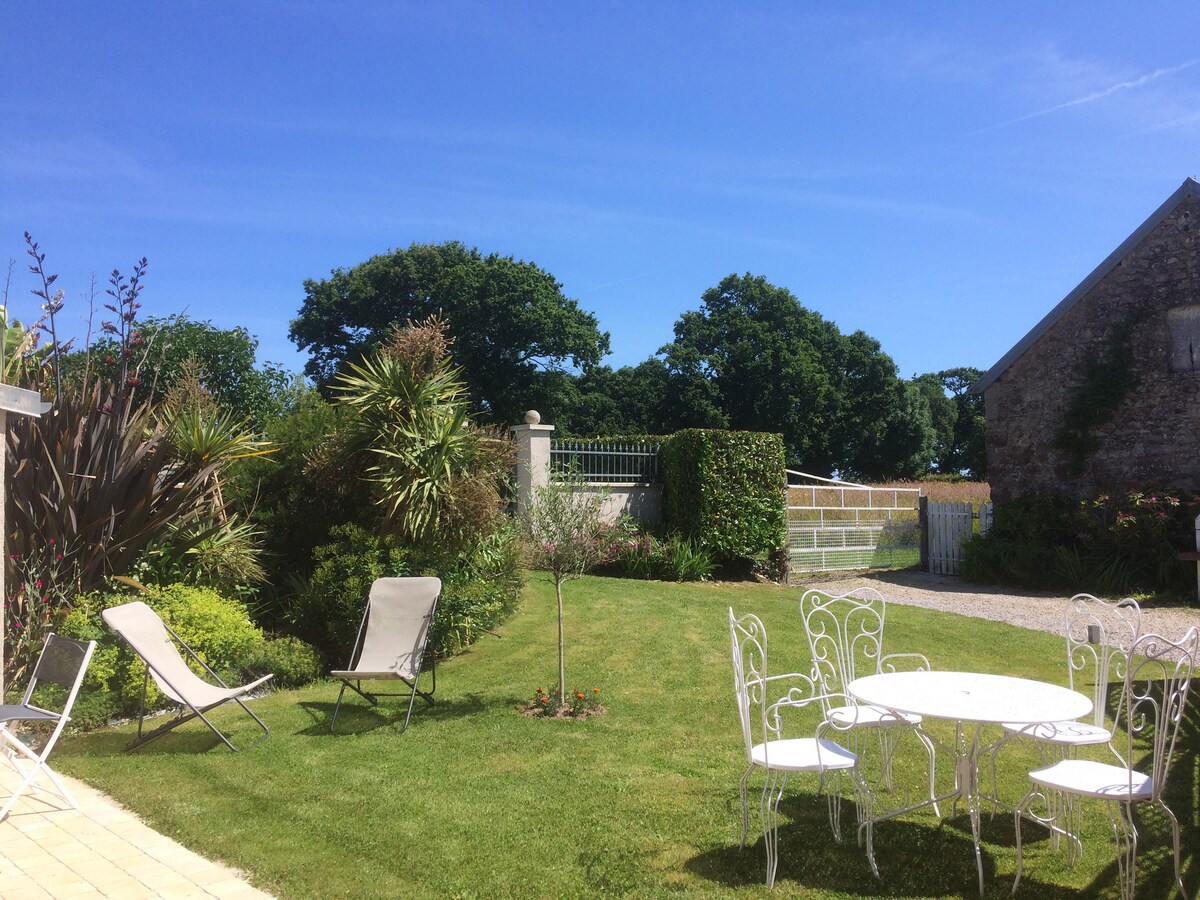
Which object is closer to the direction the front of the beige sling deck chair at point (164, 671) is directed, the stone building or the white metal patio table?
the white metal patio table

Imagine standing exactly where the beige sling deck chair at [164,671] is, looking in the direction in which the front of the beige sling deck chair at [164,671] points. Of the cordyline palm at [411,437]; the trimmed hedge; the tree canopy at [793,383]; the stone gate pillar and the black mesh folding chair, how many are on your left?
4

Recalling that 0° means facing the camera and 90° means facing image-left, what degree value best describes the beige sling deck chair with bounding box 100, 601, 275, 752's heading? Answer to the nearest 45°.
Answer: approximately 315°

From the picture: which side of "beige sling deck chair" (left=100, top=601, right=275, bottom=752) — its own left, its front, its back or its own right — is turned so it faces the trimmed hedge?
left

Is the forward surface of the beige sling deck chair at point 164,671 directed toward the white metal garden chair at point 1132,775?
yes

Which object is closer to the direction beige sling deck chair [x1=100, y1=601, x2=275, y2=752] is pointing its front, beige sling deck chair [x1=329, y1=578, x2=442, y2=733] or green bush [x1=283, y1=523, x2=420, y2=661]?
the beige sling deck chair

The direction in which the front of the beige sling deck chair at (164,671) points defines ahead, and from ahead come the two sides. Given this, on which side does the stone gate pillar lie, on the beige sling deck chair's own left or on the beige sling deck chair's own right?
on the beige sling deck chair's own left

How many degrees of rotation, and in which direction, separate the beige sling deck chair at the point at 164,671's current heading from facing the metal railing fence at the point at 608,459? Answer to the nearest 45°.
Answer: approximately 90° to its left

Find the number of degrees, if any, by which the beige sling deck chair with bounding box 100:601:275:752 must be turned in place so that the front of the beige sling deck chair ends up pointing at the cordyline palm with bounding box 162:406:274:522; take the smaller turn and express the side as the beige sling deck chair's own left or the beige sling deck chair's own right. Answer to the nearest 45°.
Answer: approximately 135° to the beige sling deck chair's own left
